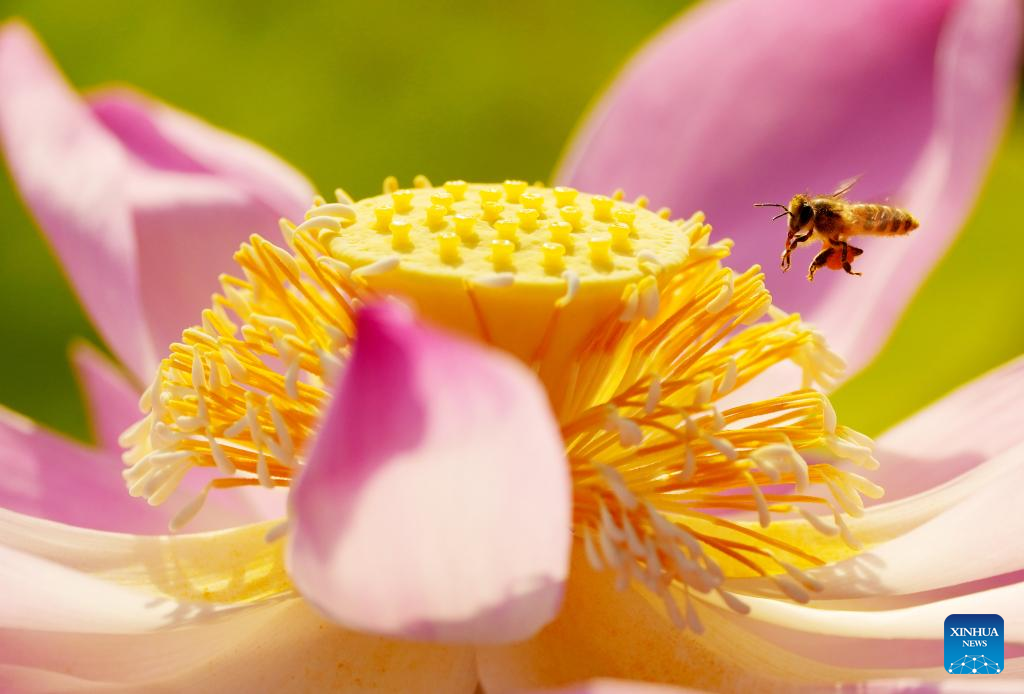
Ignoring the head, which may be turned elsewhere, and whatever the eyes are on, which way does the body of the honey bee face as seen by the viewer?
to the viewer's left
